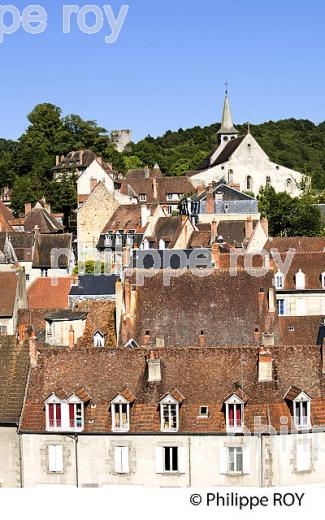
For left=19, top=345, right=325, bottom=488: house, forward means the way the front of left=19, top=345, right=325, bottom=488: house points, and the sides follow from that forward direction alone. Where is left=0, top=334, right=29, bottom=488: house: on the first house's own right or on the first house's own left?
on the first house's own right

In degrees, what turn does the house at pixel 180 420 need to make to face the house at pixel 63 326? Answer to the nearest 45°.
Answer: approximately 135° to its right

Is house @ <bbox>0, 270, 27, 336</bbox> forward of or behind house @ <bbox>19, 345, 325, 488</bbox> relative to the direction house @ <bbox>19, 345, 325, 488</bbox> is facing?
behind

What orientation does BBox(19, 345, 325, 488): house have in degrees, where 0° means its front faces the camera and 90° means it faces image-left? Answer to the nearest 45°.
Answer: approximately 0°

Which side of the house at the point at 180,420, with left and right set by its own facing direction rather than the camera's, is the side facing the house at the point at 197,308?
back

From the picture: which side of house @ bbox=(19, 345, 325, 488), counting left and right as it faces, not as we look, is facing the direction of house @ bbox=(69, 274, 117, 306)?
back
